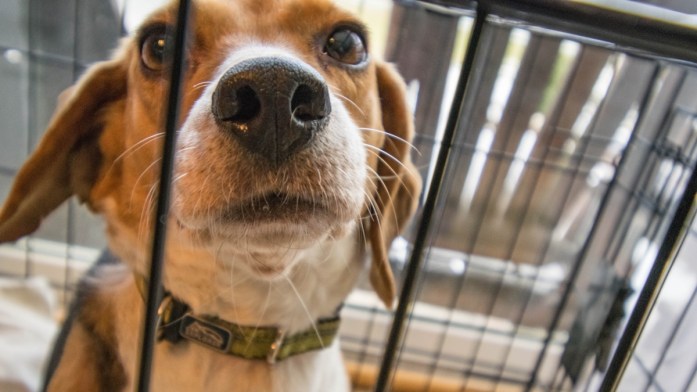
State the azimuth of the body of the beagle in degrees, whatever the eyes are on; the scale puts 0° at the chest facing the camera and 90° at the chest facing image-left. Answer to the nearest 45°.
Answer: approximately 0°
